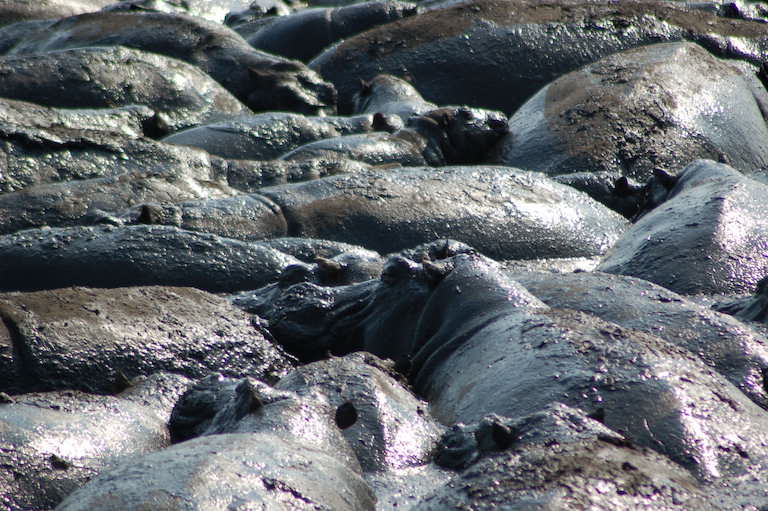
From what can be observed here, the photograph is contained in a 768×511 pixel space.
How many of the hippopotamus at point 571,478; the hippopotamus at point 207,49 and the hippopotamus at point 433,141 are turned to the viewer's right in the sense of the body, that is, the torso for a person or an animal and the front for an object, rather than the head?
2

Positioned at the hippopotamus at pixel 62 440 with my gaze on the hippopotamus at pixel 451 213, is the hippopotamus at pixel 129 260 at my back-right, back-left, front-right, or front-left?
front-left

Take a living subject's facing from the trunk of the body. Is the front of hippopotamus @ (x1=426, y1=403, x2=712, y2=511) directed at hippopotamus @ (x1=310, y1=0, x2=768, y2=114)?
no

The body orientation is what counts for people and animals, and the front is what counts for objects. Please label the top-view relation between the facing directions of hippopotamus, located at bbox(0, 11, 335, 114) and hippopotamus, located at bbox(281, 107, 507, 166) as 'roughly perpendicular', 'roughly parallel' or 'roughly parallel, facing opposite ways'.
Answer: roughly parallel

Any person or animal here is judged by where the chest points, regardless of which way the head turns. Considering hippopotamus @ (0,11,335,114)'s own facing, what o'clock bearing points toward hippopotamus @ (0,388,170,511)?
hippopotamus @ (0,388,170,511) is roughly at 3 o'clock from hippopotamus @ (0,11,335,114).

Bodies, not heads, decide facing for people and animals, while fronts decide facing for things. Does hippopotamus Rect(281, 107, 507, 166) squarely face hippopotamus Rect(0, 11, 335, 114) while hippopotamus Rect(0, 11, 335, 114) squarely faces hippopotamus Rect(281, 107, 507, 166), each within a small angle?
no

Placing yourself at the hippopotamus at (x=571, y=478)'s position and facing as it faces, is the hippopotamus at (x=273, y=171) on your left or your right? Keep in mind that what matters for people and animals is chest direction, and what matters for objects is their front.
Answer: on your right

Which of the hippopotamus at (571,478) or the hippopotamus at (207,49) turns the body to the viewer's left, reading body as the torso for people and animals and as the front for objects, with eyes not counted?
the hippopotamus at (571,478)

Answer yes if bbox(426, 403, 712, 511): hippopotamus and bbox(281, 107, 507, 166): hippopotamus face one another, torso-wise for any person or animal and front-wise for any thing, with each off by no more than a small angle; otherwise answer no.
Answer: no

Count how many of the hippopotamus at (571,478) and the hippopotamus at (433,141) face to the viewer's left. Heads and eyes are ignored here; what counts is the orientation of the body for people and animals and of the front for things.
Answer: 1

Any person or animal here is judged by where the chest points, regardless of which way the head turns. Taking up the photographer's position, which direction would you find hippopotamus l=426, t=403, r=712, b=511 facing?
facing to the left of the viewer

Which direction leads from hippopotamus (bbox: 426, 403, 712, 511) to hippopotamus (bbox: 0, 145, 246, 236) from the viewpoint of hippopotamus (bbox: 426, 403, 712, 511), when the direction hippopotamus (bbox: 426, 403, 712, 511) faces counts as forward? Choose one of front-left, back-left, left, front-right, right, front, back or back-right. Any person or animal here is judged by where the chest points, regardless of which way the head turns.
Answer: front-right

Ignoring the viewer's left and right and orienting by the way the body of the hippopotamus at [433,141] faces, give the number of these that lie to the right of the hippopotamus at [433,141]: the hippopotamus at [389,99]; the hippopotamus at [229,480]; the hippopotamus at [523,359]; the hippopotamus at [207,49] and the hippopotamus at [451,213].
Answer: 3

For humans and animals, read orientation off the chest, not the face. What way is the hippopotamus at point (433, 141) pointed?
to the viewer's right

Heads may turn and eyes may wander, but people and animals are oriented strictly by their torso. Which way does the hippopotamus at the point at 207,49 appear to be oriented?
to the viewer's right

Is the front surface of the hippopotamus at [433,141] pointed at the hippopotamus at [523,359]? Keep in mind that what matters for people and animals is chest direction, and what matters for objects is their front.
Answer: no

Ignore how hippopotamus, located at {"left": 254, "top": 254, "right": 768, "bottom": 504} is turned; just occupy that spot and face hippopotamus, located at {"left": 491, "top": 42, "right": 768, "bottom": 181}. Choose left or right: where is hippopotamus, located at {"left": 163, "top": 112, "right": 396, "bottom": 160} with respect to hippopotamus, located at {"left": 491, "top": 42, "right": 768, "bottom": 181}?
left

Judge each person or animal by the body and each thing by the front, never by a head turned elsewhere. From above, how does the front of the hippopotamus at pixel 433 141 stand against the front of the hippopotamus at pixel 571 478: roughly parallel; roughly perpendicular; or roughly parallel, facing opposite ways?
roughly parallel, facing opposite ways

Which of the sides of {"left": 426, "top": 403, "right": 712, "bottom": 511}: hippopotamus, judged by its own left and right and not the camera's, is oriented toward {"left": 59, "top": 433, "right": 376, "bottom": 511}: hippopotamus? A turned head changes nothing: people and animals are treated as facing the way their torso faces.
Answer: front
